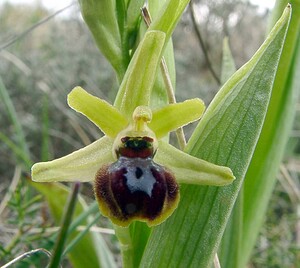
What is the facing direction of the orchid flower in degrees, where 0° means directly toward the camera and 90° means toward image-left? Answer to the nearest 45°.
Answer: approximately 0°
